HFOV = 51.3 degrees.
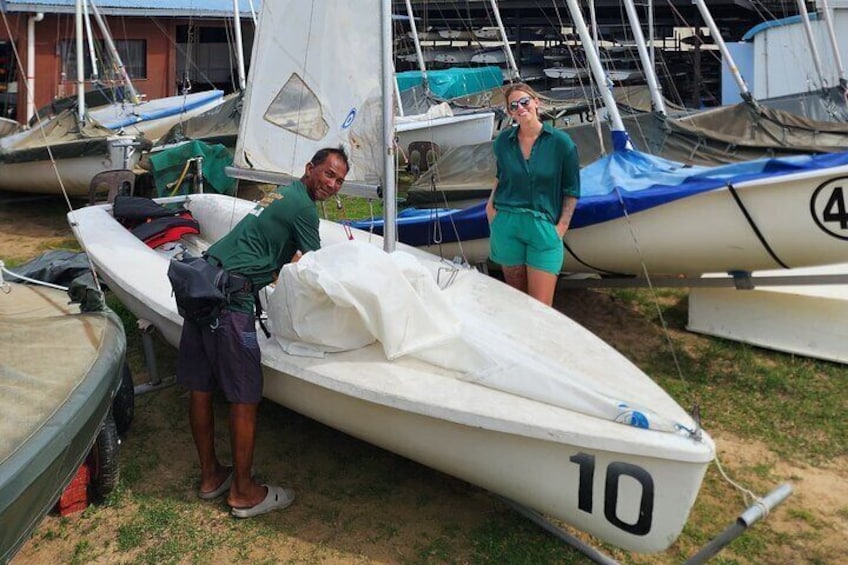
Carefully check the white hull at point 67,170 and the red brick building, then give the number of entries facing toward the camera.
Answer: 1

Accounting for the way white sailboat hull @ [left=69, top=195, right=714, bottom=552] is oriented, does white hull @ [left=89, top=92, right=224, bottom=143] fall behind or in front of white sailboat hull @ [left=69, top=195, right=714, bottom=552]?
behind

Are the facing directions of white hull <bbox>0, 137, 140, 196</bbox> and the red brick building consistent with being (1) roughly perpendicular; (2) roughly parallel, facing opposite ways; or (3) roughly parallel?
roughly perpendicular

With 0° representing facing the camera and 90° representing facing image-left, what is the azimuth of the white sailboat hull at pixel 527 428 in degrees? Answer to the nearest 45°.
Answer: approximately 315°

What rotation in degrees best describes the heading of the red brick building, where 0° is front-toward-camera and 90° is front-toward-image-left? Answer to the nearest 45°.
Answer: approximately 0°

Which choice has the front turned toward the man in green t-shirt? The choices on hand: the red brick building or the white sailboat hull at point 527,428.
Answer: the red brick building
